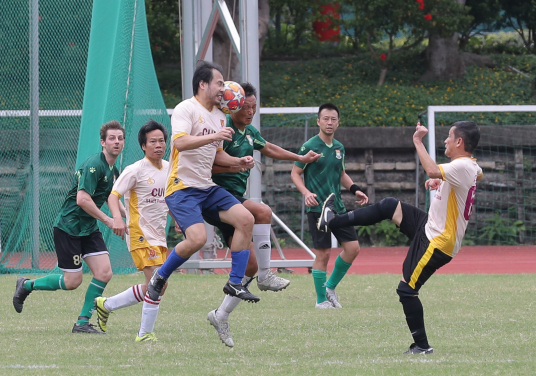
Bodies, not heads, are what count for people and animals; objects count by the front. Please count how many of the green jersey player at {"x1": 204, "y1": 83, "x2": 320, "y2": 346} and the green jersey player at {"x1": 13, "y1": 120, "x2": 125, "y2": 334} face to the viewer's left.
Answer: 0

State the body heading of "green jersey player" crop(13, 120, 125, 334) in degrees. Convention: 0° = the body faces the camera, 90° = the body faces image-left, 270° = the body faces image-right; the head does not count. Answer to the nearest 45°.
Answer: approximately 315°

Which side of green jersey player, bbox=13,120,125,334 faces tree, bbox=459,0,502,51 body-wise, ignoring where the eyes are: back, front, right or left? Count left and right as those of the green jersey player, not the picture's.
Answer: left

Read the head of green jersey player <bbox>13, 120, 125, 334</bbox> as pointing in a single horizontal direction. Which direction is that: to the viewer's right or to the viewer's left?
to the viewer's right

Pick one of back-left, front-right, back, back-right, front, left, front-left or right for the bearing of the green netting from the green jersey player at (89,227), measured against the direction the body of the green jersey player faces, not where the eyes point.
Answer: back-left

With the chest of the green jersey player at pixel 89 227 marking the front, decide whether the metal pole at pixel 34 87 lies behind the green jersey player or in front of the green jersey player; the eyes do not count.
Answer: behind

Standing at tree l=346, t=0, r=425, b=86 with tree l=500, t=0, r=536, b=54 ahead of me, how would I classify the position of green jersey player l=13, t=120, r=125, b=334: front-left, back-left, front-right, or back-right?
back-right

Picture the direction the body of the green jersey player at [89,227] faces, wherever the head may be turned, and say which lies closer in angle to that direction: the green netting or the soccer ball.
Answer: the soccer ball
